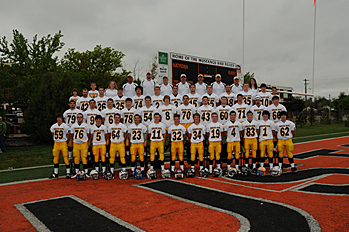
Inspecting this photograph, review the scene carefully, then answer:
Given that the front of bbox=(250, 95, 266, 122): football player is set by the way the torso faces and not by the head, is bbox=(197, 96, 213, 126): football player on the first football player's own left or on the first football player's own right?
on the first football player's own right

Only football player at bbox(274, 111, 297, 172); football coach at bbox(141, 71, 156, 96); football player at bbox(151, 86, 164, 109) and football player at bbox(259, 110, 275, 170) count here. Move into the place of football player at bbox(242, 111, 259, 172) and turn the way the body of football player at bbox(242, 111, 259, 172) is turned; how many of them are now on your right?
2

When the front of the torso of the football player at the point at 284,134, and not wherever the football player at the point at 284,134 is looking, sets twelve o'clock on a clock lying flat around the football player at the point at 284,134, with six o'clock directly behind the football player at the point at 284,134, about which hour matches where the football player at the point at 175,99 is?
the football player at the point at 175,99 is roughly at 3 o'clock from the football player at the point at 284,134.

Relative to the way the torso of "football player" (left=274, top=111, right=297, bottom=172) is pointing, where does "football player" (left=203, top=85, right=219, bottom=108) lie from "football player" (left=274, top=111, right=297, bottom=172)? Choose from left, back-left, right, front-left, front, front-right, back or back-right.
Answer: right

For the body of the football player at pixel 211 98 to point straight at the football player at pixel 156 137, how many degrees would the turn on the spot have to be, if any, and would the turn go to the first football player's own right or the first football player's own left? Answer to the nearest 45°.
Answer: approximately 45° to the first football player's own right

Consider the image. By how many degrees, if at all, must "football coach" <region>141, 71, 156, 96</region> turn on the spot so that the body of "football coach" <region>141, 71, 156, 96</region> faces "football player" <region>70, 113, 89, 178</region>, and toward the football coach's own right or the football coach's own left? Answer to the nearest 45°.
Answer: approximately 45° to the football coach's own right

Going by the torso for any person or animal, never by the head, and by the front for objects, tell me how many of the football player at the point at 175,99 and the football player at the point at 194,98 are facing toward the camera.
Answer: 2

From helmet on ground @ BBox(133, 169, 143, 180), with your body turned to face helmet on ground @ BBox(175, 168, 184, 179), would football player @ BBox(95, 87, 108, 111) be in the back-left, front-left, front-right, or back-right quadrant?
back-left

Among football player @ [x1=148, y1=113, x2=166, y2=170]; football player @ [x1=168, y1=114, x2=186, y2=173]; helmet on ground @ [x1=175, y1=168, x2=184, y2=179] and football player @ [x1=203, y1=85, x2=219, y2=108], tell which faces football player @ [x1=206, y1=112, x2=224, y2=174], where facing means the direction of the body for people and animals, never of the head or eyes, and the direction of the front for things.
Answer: football player @ [x1=203, y1=85, x2=219, y2=108]

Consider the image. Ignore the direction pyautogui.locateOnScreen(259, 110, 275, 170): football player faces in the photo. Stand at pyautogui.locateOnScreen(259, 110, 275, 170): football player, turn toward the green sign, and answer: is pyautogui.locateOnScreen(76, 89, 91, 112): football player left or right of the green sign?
left

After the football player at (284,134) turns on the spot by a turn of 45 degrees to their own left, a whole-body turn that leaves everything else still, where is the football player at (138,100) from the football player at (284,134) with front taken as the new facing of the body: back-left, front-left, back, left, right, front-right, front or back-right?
back-right

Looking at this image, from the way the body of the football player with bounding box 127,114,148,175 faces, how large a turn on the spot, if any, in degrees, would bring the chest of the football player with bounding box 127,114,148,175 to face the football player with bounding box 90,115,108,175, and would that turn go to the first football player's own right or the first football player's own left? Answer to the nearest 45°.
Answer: approximately 90° to the first football player's own right

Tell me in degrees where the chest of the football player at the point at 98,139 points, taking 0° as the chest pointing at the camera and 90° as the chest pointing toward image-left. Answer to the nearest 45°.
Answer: approximately 0°

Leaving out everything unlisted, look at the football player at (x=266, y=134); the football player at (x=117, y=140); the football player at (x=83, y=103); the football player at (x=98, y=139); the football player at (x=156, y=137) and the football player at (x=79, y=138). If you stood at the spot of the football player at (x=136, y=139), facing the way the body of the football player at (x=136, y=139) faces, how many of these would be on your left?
2
